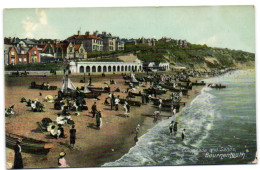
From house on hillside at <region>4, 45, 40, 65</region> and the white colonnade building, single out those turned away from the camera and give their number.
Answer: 0

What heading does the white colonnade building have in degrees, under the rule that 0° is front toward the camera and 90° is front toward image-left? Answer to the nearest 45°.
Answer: approximately 315°

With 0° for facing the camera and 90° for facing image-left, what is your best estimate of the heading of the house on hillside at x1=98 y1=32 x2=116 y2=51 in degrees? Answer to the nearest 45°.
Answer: approximately 315°

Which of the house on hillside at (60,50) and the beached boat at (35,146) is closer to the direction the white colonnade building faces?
the beached boat

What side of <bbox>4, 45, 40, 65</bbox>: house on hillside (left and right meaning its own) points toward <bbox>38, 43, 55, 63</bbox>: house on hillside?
left

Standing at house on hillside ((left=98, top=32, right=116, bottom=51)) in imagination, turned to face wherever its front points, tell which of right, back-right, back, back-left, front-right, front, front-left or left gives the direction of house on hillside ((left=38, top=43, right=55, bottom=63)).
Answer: back-right

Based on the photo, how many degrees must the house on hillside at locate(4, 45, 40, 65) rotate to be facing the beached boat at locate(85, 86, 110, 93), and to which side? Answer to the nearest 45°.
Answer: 0° — it already faces it

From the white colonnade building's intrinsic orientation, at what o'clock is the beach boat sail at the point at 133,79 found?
The beach boat sail is roughly at 10 o'clock from the white colonnade building.
